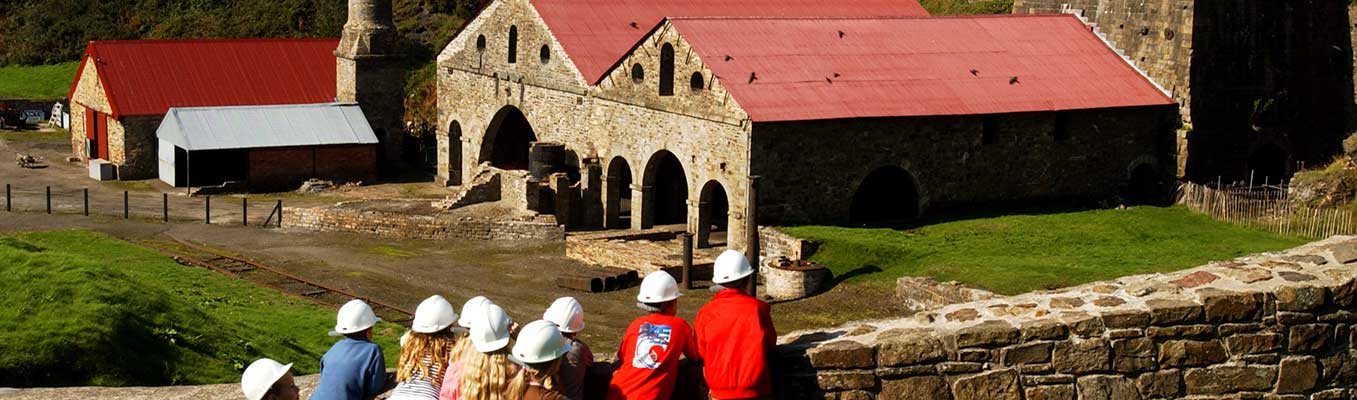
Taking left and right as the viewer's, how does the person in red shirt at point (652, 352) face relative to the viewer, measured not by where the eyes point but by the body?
facing away from the viewer

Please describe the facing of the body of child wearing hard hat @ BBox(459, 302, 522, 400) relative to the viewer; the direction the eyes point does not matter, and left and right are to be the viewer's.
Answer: facing away from the viewer

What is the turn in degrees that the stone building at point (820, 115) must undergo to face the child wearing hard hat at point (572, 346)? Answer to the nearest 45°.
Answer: approximately 45° to its left

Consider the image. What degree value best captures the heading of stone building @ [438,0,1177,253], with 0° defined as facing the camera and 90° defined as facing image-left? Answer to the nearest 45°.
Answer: approximately 45°

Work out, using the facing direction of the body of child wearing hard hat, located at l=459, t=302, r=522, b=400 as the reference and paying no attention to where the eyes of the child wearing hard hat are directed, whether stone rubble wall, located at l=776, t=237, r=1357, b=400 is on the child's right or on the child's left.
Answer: on the child's right

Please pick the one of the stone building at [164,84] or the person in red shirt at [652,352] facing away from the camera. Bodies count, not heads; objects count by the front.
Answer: the person in red shirt
